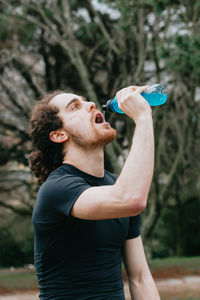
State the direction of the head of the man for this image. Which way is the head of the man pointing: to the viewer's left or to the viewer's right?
to the viewer's right

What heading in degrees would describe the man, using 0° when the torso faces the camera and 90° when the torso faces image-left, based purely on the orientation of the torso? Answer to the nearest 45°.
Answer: approximately 315°
